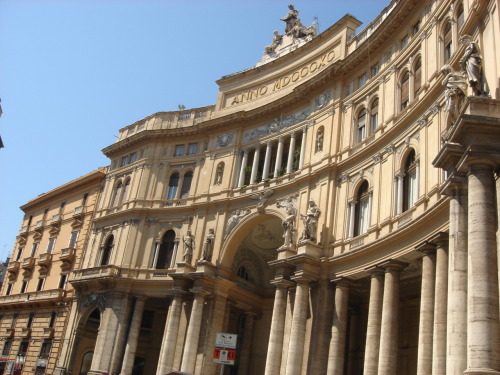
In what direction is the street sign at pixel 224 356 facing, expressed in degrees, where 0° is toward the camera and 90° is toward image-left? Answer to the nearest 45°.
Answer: approximately 0°

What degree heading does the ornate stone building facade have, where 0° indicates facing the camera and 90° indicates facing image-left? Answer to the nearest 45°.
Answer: approximately 45°

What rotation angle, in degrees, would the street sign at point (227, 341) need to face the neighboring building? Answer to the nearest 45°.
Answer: approximately 135° to its right

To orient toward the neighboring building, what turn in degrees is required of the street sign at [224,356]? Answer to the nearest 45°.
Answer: approximately 135° to its right

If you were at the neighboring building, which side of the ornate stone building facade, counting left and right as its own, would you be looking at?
right

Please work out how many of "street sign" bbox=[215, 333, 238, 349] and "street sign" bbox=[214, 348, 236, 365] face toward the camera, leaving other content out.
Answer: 2
